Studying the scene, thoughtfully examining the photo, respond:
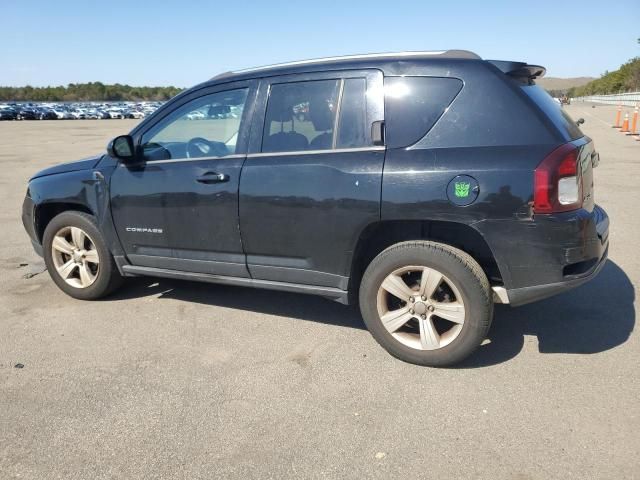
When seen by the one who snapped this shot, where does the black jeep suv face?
facing away from the viewer and to the left of the viewer
